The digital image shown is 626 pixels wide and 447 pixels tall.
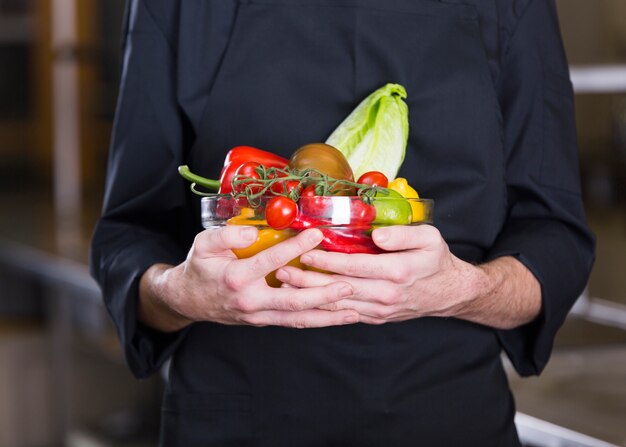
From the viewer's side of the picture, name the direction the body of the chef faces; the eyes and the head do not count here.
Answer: toward the camera
